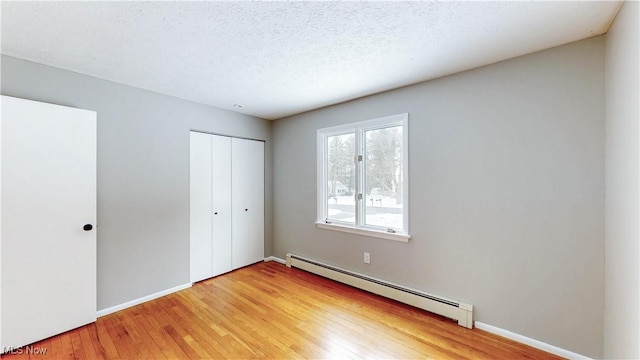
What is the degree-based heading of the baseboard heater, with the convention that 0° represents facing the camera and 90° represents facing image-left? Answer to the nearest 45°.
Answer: approximately 45°

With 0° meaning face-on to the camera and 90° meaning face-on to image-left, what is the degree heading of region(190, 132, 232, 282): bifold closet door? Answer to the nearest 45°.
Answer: approximately 315°

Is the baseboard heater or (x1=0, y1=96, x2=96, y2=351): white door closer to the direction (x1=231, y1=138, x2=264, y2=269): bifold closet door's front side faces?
the baseboard heater

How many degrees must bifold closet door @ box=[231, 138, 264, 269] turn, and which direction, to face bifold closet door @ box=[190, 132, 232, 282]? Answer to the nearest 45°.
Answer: approximately 90° to its right

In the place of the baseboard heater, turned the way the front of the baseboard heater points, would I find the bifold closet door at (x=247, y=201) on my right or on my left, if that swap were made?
on my right

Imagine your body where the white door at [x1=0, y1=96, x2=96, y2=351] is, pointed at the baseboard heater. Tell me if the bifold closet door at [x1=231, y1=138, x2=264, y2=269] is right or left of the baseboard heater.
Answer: left

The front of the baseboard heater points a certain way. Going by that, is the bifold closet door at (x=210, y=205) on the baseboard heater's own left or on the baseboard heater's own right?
on the baseboard heater's own right

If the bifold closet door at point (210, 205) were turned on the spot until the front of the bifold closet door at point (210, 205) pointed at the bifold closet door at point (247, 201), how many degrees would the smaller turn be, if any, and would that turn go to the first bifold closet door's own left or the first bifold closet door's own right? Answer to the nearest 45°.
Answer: approximately 90° to the first bifold closet door's own left
